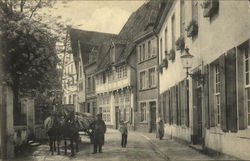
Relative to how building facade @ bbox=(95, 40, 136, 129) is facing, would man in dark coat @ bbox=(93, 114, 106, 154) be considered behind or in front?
in front

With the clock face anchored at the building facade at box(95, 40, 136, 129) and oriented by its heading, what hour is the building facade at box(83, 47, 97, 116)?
the building facade at box(83, 47, 97, 116) is roughly at 4 o'clock from the building facade at box(95, 40, 136, 129).

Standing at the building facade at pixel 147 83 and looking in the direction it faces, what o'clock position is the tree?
The tree is roughly at 11 o'clock from the building facade.

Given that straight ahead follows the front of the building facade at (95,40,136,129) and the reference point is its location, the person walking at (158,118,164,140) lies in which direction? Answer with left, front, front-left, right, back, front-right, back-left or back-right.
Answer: front-left

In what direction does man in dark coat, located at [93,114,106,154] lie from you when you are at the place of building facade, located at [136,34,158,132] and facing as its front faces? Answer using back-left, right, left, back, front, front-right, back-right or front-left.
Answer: front-left
